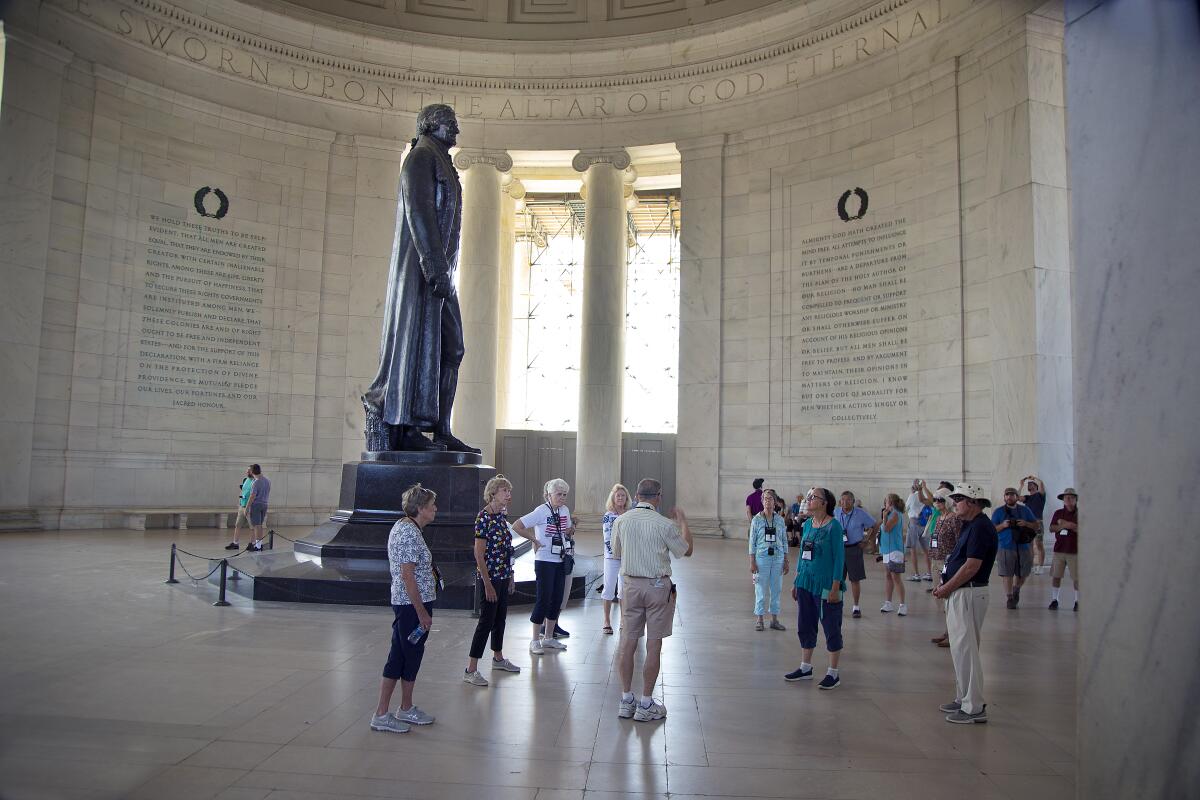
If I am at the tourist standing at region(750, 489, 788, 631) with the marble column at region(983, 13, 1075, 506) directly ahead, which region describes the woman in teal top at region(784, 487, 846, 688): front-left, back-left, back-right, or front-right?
back-right

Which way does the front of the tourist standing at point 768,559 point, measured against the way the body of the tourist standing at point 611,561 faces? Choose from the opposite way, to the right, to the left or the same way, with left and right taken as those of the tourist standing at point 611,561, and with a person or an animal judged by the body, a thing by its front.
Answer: the same way

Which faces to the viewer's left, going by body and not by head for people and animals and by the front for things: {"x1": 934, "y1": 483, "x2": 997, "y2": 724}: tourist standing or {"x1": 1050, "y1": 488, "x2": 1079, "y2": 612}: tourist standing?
{"x1": 934, "y1": 483, "x2": 997, "y2": 724}: tourist standing

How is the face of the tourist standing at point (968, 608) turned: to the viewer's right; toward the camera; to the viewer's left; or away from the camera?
to the viewer's left

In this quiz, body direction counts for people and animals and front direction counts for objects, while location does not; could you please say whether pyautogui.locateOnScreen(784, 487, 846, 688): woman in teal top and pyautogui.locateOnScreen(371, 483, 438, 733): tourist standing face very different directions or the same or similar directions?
very different directions

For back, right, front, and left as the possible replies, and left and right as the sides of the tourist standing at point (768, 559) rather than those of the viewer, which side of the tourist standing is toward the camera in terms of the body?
front

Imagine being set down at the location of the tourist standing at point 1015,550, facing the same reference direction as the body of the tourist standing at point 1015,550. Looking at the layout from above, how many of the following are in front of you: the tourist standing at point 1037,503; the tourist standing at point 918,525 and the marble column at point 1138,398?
1

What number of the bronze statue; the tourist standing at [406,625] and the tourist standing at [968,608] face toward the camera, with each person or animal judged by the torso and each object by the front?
0

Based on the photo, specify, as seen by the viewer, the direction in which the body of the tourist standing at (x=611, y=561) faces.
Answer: toward the camera

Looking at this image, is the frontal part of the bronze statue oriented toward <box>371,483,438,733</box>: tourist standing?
no

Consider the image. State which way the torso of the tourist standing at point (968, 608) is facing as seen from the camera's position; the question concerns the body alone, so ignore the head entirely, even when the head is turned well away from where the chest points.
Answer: to the viewer's left

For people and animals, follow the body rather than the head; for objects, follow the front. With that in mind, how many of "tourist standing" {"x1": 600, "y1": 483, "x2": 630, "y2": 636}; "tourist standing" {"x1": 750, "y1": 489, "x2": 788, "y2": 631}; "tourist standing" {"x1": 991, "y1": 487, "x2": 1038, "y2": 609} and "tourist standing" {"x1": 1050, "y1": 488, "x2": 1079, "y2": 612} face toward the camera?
4

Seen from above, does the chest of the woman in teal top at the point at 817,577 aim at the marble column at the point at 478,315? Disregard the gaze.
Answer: no

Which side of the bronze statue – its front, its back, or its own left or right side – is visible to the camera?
right

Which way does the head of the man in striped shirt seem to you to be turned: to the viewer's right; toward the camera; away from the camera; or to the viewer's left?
away from the camera

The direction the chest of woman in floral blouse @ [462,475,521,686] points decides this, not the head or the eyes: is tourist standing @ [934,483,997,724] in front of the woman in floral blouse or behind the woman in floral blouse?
in front

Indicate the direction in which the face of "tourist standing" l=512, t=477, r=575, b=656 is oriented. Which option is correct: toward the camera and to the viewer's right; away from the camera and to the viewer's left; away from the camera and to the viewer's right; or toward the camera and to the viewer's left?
toward the camera and to the viewer's right

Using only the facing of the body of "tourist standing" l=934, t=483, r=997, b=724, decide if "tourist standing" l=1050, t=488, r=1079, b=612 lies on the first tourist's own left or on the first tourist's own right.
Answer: on the first tourist's own right

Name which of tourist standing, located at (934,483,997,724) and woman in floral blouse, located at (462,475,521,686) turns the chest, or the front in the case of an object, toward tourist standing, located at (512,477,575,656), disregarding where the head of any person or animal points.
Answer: tourist standing, located at (934,483,997,724)

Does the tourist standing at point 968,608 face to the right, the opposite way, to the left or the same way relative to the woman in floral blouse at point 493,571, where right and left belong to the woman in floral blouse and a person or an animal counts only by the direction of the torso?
the opposite way

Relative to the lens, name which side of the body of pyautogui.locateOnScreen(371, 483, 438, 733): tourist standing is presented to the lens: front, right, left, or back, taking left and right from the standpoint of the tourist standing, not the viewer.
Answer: right

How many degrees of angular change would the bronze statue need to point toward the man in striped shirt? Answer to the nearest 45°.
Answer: approximately 90° to its right

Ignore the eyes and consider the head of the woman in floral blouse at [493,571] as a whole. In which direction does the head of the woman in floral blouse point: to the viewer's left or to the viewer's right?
to the viewer's right
